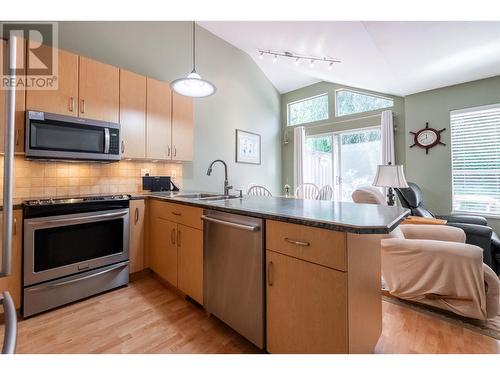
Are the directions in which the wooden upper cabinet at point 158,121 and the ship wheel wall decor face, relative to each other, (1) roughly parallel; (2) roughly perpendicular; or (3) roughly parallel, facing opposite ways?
roughly perpendicular

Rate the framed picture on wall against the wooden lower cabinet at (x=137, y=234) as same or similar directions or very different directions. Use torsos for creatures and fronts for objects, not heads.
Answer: same or similar directions

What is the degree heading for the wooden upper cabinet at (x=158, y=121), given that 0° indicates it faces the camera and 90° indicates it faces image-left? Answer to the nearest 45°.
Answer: approximately 315°

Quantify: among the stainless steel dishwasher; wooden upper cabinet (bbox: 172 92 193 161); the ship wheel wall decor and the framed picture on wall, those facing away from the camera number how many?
0

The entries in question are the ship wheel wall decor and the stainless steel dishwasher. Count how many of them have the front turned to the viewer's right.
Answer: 0

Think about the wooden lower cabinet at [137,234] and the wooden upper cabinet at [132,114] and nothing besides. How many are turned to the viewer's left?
0

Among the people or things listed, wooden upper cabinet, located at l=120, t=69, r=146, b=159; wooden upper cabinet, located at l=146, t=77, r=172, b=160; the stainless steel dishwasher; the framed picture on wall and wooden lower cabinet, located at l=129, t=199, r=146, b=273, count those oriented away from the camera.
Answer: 0

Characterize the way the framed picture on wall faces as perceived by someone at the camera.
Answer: facing the viewer and to the right of the viewer

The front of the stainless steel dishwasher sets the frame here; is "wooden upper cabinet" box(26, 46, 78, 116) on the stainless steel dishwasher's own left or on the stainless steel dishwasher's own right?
on the stainless steel dishwasher's own right

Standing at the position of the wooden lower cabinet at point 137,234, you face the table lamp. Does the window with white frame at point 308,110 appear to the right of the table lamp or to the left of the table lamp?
left

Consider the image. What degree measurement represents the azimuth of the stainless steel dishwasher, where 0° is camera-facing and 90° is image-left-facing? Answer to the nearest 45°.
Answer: approximately 45°

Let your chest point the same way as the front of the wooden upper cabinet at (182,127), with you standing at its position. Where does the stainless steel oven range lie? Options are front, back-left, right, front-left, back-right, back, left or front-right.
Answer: right

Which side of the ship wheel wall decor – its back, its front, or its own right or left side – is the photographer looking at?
front

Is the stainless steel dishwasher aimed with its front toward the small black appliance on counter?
no

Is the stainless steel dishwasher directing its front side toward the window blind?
no

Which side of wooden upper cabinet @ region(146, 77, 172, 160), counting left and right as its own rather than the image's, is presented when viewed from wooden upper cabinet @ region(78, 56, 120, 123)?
right

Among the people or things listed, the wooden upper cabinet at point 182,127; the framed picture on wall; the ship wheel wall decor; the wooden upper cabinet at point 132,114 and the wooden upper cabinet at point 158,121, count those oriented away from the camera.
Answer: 0
